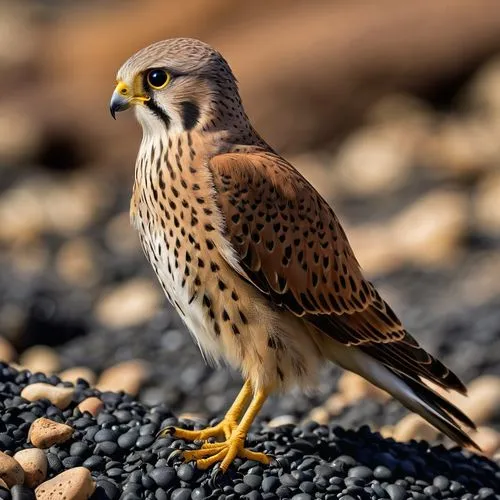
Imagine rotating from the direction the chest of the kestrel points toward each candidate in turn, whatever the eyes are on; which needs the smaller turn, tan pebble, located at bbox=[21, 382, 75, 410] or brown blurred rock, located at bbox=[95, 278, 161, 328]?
the tan pebble

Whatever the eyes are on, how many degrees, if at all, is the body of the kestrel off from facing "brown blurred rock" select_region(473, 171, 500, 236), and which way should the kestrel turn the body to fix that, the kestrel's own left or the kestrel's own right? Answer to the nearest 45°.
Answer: approximately 135° to the kestrel's own right

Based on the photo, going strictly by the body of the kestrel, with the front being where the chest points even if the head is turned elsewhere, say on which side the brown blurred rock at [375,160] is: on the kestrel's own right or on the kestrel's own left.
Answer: on the kestrel's own right

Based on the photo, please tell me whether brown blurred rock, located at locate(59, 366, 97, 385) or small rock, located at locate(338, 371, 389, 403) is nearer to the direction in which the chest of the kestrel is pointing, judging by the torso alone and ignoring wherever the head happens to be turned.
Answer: the brown blurred rock

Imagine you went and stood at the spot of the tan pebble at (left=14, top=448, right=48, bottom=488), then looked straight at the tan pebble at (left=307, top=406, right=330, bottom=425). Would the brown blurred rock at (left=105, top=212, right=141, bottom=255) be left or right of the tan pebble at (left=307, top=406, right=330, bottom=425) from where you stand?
left

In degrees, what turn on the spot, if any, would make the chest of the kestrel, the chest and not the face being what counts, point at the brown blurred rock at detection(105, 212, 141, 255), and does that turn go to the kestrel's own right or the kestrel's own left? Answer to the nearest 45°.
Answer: approximately 90° to the kestrel's own right

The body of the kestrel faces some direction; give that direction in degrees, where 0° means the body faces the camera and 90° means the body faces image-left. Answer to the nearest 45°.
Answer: approximately 90°

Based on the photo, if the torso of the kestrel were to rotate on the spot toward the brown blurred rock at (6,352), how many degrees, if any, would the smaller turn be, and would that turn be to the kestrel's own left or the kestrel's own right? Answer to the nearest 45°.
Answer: approximately 45° to the kestrel's own right

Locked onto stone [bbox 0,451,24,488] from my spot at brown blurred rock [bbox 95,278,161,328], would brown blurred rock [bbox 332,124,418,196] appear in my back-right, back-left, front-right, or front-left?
back-left

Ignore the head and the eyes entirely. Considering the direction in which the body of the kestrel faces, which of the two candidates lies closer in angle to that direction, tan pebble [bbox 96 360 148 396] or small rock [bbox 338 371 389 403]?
the tan pebble
